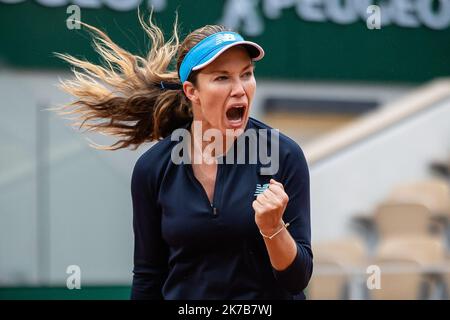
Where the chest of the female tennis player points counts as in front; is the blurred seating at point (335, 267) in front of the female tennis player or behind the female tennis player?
behind

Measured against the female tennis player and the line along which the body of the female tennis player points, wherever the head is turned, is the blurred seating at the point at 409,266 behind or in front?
behind

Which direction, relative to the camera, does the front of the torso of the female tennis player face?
toward the camera

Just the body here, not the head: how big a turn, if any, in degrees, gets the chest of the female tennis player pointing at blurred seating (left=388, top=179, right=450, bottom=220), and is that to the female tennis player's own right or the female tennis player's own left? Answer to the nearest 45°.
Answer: approximately 135° to the female tennis player's own left

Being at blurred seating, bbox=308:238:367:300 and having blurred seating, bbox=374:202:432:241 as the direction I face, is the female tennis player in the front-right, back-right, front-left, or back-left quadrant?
back-right

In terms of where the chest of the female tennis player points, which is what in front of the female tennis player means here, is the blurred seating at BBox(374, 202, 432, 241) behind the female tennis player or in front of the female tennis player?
behind
